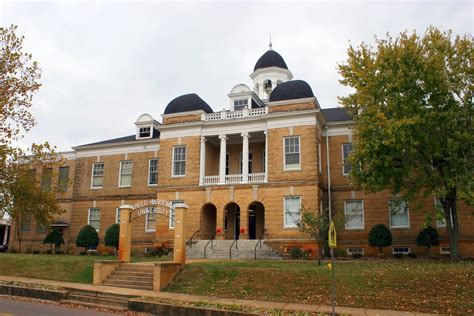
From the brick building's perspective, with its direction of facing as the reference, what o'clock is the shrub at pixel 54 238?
The shrub is roughly at 2 o'clock from the brick building.

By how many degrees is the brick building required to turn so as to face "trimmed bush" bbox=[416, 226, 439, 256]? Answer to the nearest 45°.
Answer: approximately 135° to its left

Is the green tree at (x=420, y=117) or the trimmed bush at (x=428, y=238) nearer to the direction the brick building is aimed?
the green tree

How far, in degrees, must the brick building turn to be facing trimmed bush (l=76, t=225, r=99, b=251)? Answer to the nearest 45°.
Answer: approximately 45° to its right

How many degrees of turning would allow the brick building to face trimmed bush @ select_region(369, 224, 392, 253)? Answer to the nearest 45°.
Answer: approximately 45° to its left

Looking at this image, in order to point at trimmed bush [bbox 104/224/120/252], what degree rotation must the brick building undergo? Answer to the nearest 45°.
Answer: approximately 45° to its right

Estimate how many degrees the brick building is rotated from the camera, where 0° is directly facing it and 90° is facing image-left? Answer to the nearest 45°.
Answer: approximately 45°

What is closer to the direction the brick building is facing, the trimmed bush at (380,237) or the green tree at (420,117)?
the green tree
